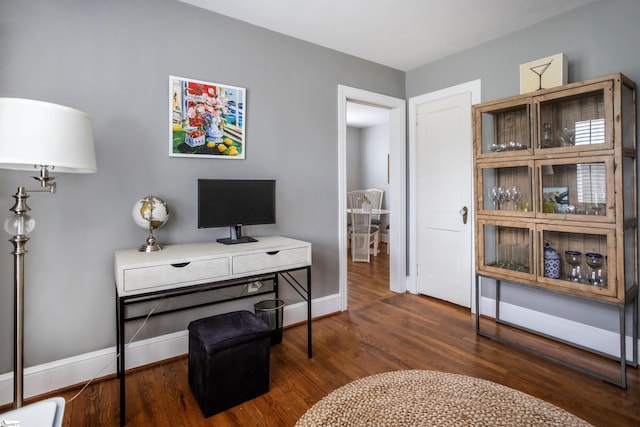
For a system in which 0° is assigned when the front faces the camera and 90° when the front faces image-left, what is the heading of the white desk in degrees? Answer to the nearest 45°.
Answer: approximately 315°

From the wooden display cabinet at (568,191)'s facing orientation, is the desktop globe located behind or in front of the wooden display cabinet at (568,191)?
in front

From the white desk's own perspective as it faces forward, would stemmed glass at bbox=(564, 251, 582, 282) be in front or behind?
in front

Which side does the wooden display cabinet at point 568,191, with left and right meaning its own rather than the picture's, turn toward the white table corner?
front

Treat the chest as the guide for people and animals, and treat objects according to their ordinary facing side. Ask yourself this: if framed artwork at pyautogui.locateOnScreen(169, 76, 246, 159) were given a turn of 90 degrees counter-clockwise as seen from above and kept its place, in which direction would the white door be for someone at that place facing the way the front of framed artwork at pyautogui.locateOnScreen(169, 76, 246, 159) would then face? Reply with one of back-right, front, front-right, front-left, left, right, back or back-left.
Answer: front-right

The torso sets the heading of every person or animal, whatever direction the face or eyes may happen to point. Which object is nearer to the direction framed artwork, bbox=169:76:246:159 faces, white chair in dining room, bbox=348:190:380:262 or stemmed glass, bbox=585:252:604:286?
the stemmed glass

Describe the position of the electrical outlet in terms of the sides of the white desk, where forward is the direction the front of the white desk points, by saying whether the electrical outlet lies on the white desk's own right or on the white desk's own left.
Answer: on the white desk's own left

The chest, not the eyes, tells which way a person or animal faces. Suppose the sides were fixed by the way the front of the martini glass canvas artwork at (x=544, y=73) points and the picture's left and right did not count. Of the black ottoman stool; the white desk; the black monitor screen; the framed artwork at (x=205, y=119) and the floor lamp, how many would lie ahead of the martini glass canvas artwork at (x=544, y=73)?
5

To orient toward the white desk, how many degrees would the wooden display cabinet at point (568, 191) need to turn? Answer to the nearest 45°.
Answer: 0° — it already faces it

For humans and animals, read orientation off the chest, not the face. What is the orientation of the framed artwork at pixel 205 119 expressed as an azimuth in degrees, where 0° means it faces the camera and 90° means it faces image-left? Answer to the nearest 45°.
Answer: approximately 315°

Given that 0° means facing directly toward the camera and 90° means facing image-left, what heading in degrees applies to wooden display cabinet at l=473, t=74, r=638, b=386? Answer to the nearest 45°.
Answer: approximately 45°
